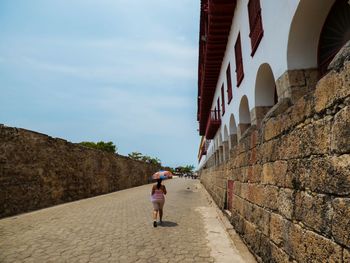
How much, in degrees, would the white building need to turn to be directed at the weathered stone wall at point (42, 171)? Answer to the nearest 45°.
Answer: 0° — it already faces it

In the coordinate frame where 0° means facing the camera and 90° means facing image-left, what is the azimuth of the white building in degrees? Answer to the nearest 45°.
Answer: approximately 90°
